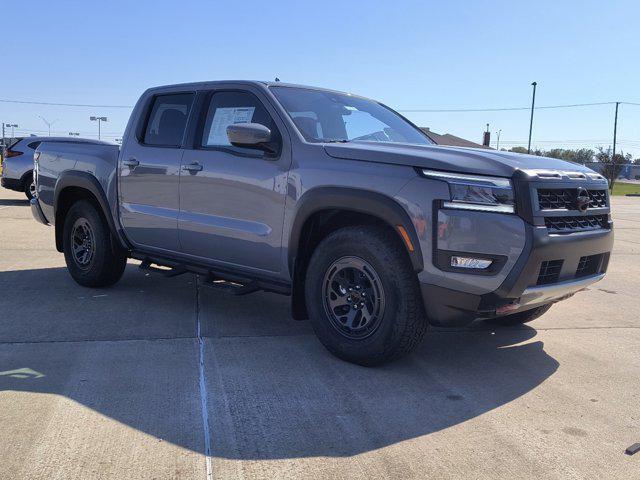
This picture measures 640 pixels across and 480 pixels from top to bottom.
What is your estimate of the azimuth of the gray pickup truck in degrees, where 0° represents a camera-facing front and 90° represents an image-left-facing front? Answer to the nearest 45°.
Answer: approximately 315°
